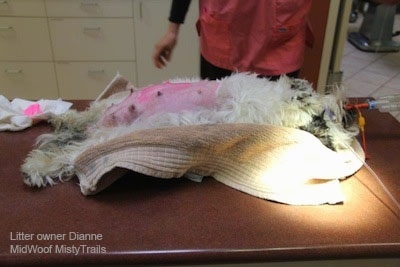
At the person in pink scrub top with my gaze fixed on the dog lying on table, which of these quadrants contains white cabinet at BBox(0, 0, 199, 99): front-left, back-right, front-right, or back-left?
back-right

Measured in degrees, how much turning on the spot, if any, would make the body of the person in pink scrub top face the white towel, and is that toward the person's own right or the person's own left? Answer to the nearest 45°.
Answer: approximately 45° to the person's own right

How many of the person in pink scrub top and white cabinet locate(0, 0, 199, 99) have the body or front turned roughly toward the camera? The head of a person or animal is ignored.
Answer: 2

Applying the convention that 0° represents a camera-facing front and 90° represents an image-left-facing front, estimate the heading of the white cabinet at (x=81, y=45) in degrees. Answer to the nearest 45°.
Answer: approximately 0°

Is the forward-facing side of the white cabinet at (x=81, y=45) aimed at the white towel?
yes
